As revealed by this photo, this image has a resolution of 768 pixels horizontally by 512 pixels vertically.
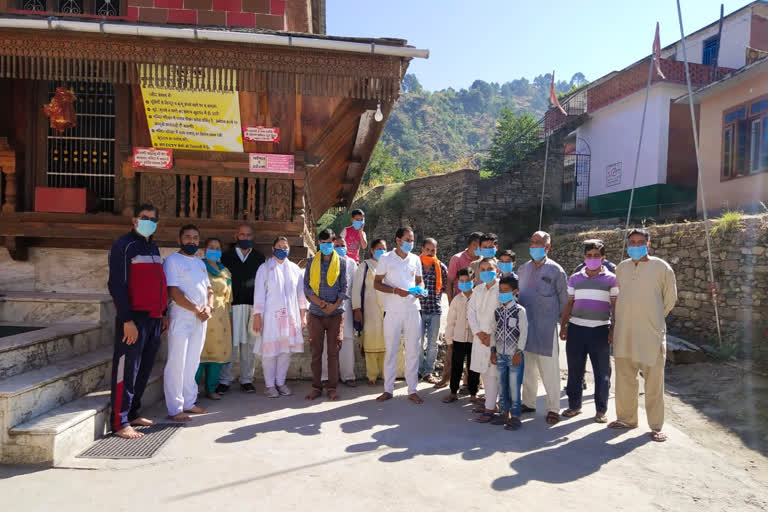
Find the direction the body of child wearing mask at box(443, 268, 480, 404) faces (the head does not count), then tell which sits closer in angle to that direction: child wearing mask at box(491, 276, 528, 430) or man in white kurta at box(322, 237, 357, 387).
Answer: the child wearing mask

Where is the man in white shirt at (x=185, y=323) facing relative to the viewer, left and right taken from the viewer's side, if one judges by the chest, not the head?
facing the viewer and to the right of the viewer

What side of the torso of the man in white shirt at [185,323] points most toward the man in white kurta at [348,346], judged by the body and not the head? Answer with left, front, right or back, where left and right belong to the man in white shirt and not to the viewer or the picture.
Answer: left

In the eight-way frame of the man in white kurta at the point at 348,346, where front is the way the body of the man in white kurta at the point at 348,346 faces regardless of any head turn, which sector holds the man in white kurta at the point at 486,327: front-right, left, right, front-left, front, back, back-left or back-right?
front-left

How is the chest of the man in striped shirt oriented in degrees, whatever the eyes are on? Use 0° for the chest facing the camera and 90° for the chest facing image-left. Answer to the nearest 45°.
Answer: approximately 0°

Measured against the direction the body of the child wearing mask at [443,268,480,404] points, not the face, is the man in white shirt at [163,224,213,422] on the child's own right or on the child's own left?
on the child's own right

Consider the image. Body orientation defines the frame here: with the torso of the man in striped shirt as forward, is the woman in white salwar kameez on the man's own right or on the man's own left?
on the man's own right

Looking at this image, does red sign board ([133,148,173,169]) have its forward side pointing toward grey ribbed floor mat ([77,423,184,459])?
yes

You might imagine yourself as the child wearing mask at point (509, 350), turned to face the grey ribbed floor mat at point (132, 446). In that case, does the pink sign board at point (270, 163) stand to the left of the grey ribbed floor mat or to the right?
right
